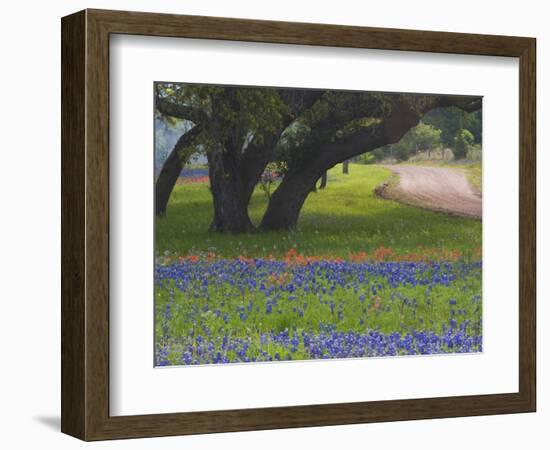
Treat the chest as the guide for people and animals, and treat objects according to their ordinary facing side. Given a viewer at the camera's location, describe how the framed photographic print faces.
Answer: facing the viewer and to the right of the viewer
